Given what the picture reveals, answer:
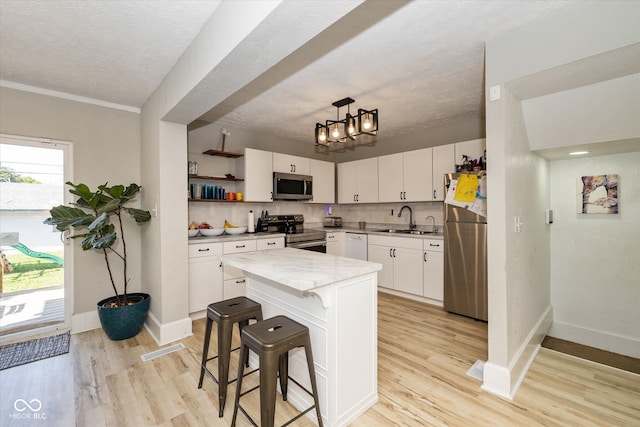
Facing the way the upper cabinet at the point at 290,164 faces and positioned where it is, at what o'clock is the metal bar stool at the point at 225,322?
The metal bar stool is roughly at 2 o'clock from the upper cabinet.

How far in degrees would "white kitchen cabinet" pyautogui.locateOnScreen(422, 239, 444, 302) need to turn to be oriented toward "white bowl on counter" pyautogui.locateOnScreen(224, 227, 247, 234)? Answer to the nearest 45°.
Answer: approximately 45° to its right

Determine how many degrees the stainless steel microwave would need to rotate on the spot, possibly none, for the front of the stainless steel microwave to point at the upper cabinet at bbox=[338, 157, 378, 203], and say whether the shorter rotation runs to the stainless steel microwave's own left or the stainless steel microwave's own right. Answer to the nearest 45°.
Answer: approximately 45° to the stainless steel microwave's own left

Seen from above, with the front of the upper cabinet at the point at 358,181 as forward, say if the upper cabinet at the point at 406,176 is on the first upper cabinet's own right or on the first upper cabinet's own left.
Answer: on the first upper cabinet's own left
